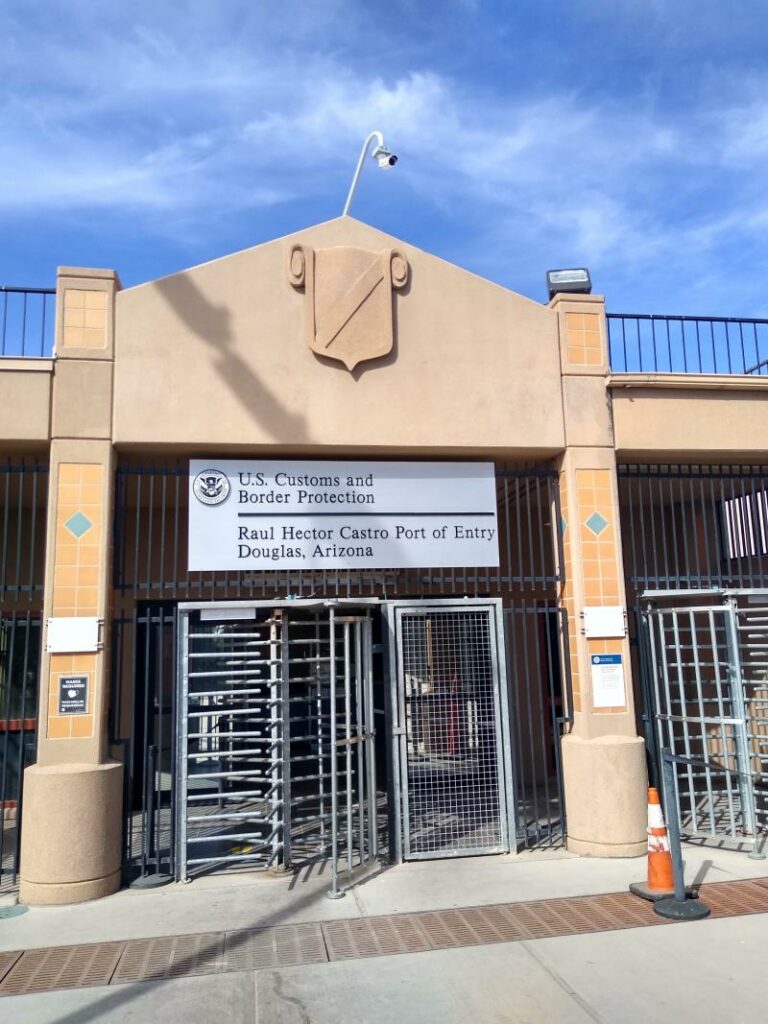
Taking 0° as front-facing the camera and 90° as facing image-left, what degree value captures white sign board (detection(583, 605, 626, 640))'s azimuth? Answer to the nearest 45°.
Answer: approximately 0°

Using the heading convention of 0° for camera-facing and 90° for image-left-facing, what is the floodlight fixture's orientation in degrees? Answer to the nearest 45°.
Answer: approximately 0°

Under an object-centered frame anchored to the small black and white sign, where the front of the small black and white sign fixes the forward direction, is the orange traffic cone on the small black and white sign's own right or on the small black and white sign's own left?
on the small black and white sign's own left

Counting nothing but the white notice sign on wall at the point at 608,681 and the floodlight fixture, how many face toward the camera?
2

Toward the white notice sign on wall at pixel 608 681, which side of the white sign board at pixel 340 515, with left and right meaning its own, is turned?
left
